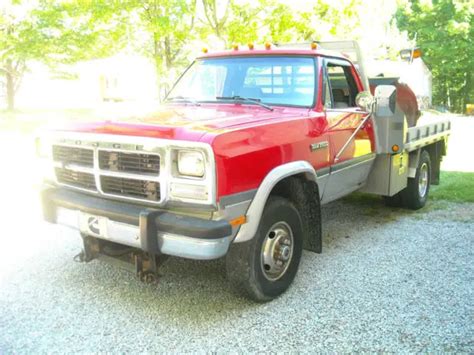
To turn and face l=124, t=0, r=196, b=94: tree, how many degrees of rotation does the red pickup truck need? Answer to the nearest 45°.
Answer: approximately 135° to its right

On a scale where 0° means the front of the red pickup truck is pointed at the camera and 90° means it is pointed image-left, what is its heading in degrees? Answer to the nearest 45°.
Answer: approximately 45°
